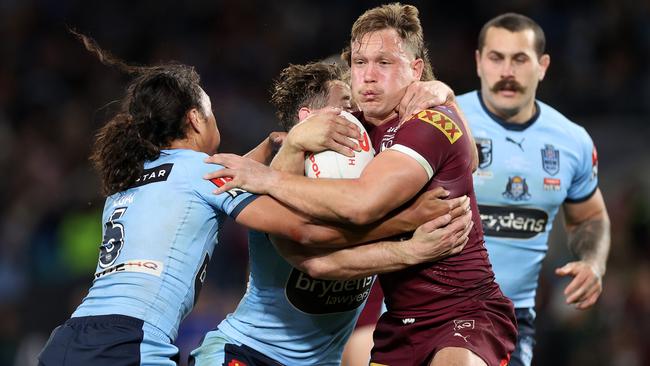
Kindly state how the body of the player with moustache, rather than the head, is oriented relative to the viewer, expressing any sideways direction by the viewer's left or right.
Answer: facing the viewer

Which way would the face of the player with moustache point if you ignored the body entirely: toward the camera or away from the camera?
toward the camera
